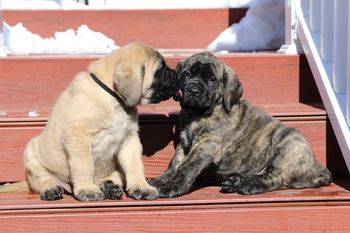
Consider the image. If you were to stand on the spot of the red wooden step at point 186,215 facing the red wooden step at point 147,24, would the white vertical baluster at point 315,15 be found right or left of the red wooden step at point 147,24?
right

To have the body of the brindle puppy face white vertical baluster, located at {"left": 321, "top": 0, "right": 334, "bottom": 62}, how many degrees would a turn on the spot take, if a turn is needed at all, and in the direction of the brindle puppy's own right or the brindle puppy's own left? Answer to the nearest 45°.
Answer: approximately 180°

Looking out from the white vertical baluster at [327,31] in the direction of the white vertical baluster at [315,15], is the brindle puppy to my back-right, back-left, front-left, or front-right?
back-left

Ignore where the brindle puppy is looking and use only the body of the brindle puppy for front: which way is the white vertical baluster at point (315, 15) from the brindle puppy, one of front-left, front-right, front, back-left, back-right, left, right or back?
back

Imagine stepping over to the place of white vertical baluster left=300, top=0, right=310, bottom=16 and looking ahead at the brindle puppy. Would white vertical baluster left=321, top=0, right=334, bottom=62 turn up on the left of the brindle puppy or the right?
left

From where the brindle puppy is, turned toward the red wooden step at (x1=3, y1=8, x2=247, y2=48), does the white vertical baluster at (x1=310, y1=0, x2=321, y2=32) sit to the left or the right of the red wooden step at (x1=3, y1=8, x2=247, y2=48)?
right

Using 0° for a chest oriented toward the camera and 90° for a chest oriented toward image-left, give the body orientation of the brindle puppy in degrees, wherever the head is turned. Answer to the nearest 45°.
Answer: approximately 45°

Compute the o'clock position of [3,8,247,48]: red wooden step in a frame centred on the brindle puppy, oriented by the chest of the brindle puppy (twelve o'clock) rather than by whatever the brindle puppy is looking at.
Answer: The red wooden step is roughly at 4 o'clock from the brindle puppy.

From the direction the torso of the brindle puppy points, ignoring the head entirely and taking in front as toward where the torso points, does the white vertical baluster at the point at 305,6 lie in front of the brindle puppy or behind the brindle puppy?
behind
